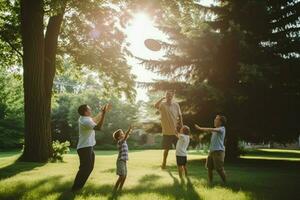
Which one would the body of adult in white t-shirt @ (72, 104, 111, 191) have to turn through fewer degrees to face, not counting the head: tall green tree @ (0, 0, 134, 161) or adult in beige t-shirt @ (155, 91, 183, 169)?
the adult in beige t-shirt

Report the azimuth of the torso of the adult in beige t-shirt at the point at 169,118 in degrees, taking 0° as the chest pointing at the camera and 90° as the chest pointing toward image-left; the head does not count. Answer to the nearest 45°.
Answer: approximately 0°

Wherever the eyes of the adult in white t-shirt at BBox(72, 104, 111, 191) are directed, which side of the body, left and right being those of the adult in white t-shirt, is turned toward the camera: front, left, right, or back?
right

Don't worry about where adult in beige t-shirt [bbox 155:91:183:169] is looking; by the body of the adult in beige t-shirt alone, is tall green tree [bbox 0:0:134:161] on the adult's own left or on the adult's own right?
on the adult's own right

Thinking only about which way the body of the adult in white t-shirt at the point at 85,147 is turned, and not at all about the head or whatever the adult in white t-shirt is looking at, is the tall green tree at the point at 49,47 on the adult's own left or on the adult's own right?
on the adult's own left

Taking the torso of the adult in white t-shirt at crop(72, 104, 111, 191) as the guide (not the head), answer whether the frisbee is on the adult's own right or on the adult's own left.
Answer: on the adult's own left

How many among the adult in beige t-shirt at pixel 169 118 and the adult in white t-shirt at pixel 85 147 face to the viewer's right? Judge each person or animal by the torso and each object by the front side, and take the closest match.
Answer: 1

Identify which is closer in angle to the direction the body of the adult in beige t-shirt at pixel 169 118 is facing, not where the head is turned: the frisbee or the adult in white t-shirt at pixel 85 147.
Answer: the adult in white t-shirt
